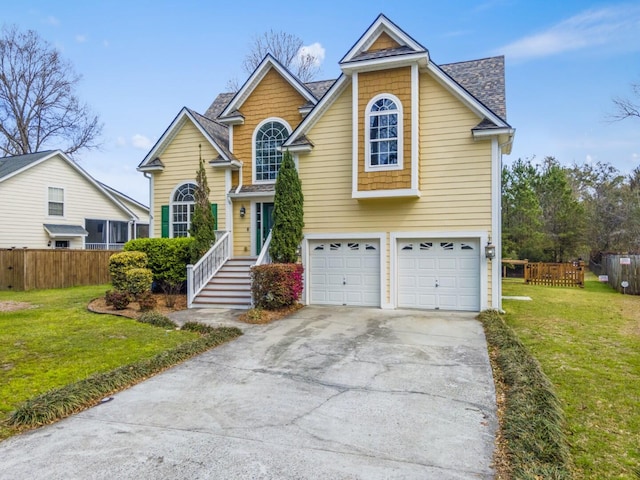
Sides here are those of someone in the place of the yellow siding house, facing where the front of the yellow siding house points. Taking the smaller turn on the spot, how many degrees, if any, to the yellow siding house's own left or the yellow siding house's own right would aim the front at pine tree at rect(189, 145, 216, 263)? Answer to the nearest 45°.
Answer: approximately 90° to the yellow siding house's own right

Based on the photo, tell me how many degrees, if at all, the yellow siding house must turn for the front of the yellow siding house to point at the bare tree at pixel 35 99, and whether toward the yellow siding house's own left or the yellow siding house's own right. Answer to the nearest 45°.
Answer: approximately 135° to the yellow siding house's own right

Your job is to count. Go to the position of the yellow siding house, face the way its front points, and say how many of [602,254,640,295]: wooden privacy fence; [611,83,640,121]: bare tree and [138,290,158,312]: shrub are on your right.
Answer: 1

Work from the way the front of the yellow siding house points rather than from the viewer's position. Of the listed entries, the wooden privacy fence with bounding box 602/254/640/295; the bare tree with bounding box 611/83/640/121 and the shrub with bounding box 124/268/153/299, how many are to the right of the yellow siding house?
1

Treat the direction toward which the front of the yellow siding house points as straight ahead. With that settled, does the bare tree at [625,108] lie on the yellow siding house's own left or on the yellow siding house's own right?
on the yellow siding house's own left

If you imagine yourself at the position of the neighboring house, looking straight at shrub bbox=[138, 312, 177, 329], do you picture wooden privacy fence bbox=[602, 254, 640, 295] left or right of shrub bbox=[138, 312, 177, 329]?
left

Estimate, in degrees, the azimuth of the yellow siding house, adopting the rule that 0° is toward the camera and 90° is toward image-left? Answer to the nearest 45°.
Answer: approximately 0°

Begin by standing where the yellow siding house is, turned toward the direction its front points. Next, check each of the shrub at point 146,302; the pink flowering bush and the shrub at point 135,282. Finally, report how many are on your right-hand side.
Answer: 3

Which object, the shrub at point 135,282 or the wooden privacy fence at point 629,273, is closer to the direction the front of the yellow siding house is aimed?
the shrub

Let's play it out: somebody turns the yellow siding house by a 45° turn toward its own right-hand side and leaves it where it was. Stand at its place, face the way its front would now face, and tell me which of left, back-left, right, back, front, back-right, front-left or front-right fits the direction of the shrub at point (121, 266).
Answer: front-right

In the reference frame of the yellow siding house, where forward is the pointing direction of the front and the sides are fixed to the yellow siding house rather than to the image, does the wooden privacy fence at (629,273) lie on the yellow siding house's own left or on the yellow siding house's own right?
on the yellow siding house's own left

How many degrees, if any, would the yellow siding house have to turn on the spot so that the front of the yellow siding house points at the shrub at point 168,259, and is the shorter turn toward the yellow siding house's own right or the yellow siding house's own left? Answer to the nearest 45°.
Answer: approximately 90° to the yellow siding house's own right

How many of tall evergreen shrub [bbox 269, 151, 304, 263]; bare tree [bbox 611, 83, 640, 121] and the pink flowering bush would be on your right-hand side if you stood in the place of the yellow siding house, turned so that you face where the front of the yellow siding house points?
2

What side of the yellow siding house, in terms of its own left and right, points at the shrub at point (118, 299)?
right

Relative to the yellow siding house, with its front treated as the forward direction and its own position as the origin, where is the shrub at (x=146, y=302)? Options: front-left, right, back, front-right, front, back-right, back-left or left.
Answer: right
